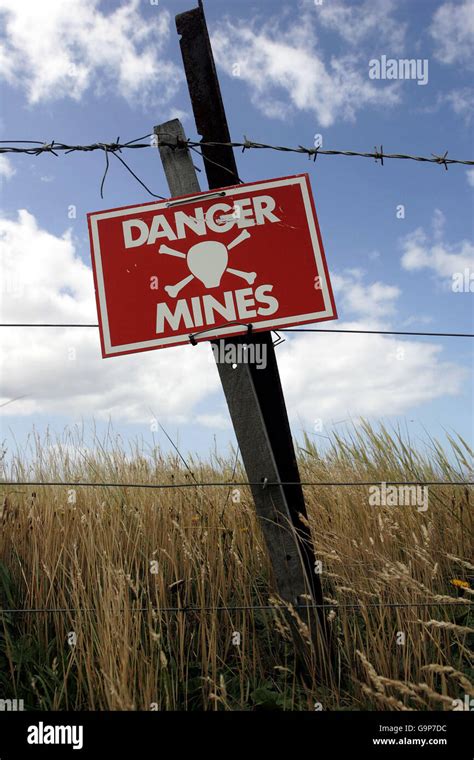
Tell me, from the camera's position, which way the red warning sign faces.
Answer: facing the viewer
